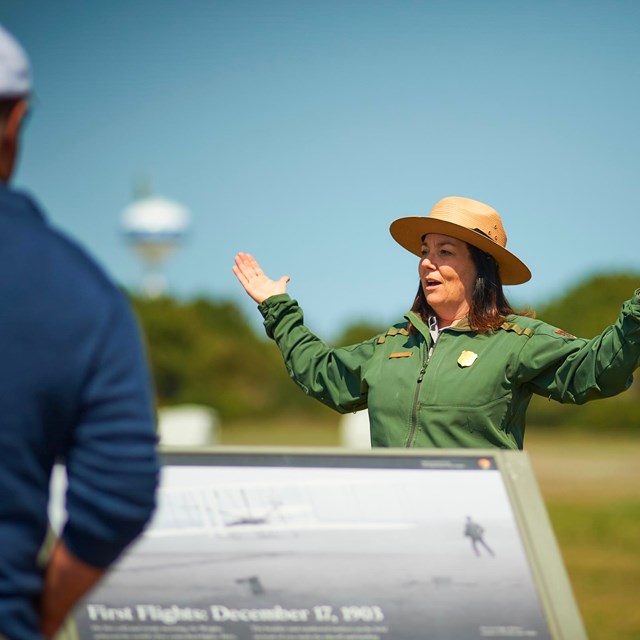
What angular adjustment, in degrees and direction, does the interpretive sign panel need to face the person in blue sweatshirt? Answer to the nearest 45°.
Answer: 0° — it already faces them

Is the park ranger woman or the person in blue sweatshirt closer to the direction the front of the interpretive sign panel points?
the person in blue sweatshirt

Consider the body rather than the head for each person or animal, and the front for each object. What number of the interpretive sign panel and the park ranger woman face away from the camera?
0

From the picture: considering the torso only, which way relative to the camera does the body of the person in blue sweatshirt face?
away from the camera

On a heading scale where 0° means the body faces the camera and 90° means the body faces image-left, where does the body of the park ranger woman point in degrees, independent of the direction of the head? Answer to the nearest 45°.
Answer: approximately 45°

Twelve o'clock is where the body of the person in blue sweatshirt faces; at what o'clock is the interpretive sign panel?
The interpretive sign panel is roughly at 1 o'clock from the person in blue sweatshirt.

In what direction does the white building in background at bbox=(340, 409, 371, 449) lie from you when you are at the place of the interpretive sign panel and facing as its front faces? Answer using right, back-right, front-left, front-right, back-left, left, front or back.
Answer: back

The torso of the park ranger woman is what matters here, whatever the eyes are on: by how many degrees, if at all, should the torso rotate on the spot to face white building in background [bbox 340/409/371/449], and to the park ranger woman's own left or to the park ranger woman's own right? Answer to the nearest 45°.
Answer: approximately 135° to the park ranger woman's own right

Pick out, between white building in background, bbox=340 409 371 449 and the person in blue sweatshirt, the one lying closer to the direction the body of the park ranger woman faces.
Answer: the person in blue sweatshirt

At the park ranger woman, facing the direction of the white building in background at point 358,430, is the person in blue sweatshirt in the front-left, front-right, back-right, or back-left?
back-left

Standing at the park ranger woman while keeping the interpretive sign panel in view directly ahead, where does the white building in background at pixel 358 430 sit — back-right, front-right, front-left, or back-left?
back-right

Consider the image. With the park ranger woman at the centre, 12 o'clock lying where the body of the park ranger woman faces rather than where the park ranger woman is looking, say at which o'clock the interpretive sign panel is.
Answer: The interpretive sign panel is roughly at 11 o'clock from the park ranger woman.
